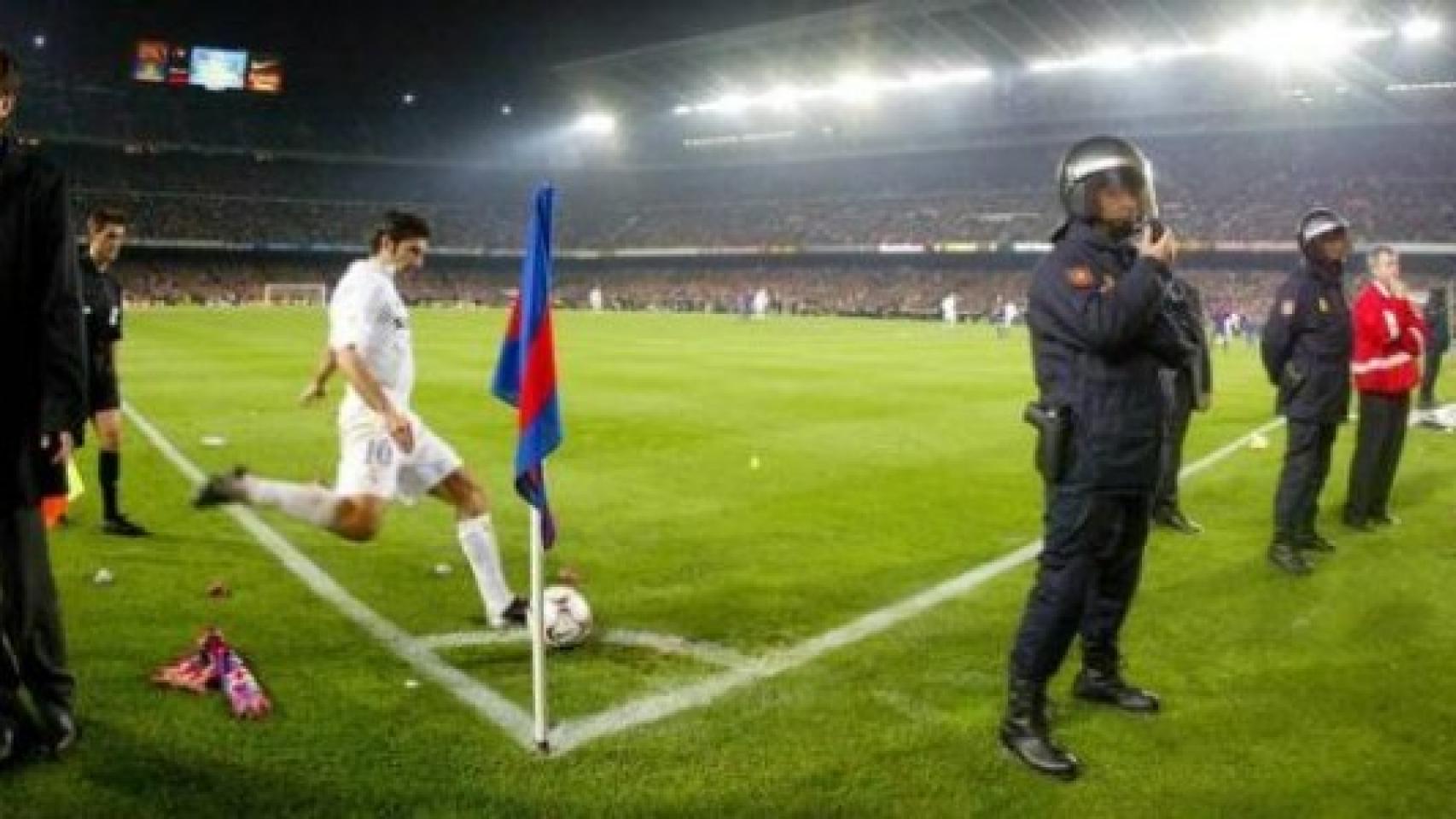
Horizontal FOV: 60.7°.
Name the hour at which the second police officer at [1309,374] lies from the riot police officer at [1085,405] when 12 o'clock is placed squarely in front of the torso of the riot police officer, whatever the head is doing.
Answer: The second police officer is roughly at 8 o'clock from the riot police officer.

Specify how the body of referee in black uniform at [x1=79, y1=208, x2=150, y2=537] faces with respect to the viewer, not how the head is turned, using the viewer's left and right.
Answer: facing to the right of the viewer

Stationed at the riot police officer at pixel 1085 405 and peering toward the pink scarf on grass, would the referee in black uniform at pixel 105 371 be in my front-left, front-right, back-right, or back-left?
front-right

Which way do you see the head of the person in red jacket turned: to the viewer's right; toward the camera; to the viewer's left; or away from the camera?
toward the camera

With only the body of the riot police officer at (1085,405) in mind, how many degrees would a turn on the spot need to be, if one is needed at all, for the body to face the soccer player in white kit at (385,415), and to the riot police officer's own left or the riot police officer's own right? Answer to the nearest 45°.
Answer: approximately 135° to the riot police officer's own right

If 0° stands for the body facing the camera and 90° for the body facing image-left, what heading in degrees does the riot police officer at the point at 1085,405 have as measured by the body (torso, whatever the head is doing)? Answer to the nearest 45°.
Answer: approximately 315°

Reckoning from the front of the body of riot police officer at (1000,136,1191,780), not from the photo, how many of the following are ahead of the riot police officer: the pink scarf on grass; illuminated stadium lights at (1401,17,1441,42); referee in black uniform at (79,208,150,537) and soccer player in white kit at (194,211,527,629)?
0

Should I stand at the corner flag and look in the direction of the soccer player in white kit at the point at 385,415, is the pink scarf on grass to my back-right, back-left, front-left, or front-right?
front-left

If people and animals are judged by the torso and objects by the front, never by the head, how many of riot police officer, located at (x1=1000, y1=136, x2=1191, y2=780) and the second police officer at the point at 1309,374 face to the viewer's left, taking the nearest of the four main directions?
0

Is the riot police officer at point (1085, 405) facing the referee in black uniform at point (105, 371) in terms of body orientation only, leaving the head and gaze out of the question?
no

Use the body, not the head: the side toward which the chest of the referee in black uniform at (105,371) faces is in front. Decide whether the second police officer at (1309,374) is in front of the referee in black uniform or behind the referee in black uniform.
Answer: in front

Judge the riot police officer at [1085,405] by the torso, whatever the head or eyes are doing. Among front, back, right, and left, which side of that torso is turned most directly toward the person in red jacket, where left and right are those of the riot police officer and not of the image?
left

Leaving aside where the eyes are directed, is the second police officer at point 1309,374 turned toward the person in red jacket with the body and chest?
no

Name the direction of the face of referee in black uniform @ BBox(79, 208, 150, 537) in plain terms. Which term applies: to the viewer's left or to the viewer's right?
to the viewer's right

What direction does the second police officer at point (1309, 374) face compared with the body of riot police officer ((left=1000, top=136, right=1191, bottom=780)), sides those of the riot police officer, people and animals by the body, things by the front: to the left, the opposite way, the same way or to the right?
the same way

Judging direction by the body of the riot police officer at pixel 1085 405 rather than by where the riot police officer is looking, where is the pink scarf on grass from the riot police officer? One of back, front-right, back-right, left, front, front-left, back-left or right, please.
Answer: back-right
